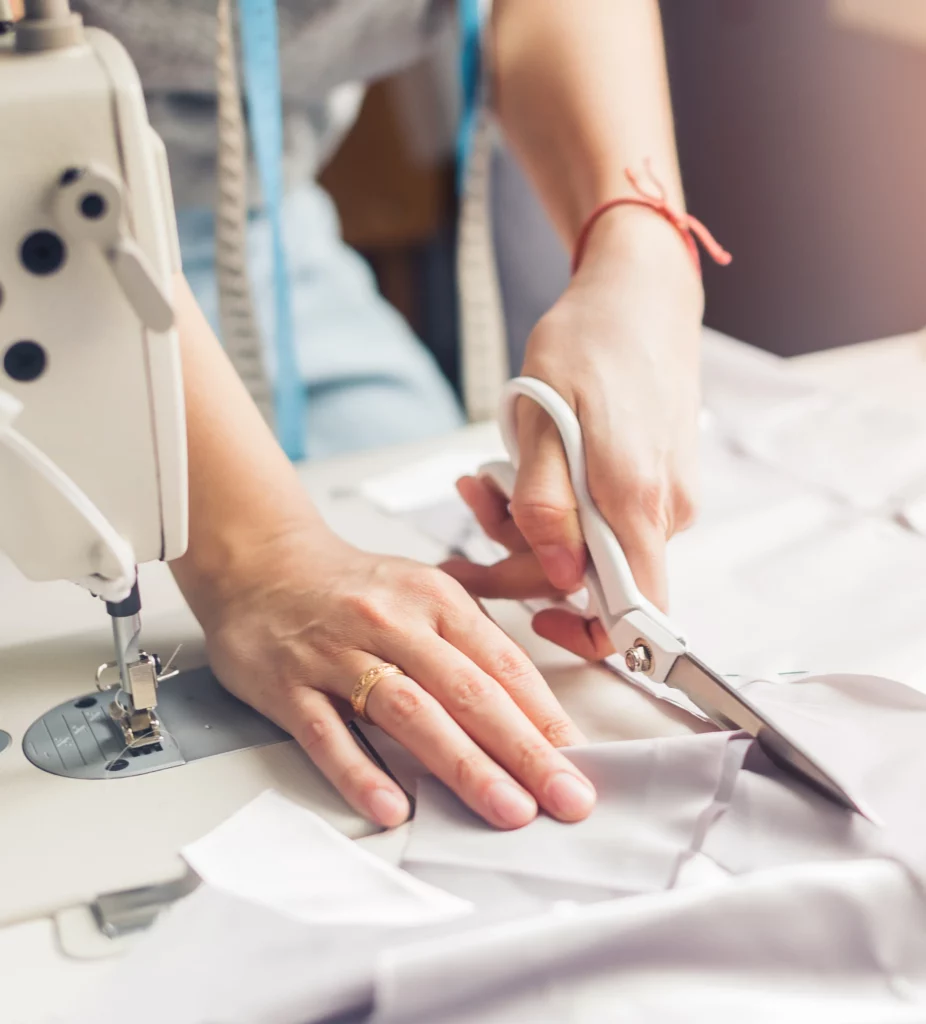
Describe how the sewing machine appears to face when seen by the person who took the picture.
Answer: facing away from the viewer
